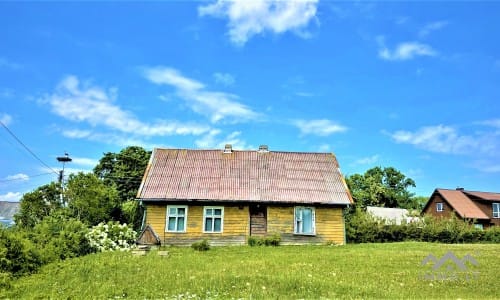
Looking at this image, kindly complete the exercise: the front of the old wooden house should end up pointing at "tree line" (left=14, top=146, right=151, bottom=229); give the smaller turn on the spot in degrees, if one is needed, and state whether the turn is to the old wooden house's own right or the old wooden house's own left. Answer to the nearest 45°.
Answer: approximately 135° to the old wooden house's own right

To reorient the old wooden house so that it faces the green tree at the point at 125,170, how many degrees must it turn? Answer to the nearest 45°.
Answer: approximately 135° to its right

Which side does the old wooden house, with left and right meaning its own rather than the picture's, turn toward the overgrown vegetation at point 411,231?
left

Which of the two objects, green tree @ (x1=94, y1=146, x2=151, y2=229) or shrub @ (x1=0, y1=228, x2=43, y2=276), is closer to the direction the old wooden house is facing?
the shrub

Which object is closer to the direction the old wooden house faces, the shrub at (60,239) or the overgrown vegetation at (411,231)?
the shrub

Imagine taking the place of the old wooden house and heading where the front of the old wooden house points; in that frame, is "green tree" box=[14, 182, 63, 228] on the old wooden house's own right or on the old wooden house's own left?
on the old wooden house's own right

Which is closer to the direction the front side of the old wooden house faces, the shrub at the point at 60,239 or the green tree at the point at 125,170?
the shrub

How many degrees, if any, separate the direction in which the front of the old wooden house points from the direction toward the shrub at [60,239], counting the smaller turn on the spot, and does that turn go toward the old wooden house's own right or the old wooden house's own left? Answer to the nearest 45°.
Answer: approximately 45° to the old wooden house's own right

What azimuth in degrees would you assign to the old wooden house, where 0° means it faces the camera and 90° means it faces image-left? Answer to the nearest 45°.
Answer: approximately 0°

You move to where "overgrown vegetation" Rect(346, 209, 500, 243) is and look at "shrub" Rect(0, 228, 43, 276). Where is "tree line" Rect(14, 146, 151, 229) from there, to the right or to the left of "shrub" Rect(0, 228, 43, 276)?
right

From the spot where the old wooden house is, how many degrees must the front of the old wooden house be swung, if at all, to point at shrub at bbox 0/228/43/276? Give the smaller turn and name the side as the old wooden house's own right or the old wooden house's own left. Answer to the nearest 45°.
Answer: approximately 45° to the old wooden house's own right

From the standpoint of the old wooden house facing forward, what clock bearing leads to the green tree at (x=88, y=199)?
The green tree is roughly at 4 o'clock from the old wooden house.

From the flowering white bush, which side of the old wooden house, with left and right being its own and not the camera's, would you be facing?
right
